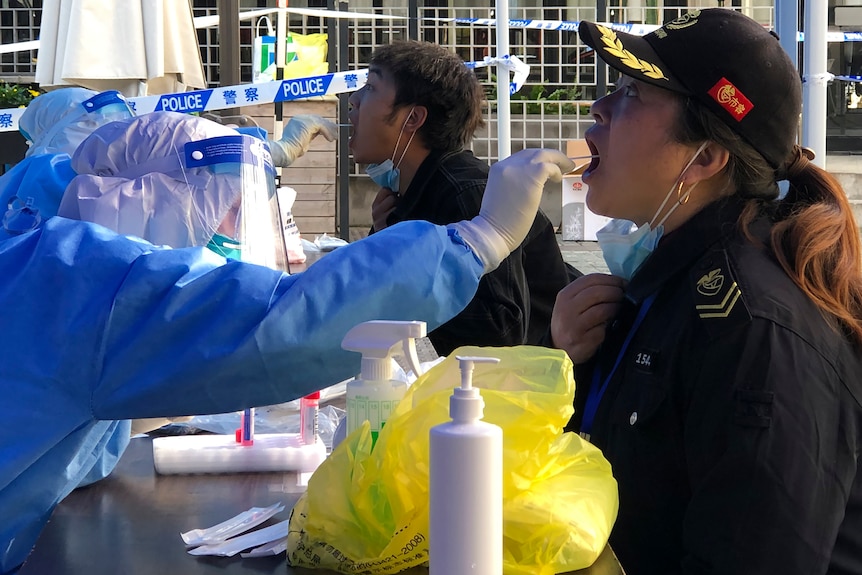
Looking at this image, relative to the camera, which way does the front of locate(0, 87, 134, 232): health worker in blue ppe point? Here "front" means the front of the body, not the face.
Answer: to the viewer's right

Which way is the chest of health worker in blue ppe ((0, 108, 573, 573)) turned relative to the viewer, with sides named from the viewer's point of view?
facing to the right of the viewer

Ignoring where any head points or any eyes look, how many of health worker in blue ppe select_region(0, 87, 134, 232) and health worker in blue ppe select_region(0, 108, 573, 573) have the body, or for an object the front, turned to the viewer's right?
2

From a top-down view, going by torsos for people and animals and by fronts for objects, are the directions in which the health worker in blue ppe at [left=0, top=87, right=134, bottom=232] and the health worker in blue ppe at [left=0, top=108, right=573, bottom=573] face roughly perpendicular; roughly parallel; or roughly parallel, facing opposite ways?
roughly parallel

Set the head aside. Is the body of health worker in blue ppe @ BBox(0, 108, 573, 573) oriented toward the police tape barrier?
no

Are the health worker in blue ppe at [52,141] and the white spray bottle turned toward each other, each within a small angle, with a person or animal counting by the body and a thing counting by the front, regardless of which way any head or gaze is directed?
no

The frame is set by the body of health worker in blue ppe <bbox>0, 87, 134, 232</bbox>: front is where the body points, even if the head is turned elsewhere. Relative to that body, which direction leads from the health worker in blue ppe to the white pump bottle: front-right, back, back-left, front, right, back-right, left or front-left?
right

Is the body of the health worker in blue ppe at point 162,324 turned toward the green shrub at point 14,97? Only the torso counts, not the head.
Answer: no

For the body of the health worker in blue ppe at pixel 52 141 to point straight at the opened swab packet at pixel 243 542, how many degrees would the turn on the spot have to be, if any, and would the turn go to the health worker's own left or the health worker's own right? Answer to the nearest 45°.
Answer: approximately 90° to the health worker's own right

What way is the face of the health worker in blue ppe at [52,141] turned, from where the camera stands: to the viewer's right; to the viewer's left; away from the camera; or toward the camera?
to the viewer's right

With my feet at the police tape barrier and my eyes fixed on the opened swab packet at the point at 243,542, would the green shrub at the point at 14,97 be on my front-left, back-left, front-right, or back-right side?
back-right

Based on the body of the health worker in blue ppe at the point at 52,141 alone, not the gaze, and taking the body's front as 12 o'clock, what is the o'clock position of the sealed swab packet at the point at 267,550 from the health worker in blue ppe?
The sealed swab packet is roughly at 3 o'clock from the health worker in blue ppe.

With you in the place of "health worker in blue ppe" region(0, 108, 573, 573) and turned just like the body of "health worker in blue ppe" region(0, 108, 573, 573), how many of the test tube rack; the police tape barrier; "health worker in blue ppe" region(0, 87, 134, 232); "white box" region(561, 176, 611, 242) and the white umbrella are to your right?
0
